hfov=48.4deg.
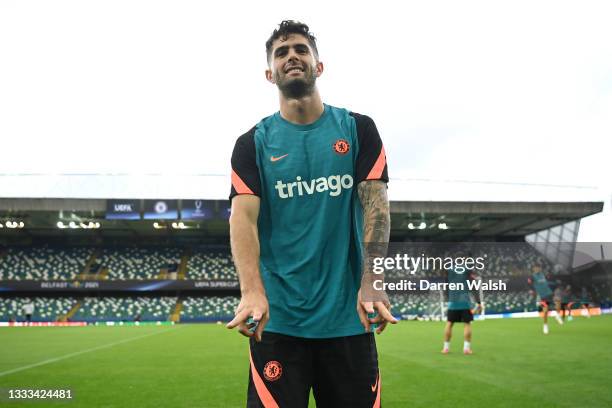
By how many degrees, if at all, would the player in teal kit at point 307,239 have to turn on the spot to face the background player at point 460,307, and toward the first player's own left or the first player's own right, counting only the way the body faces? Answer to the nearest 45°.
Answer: approximately 180°

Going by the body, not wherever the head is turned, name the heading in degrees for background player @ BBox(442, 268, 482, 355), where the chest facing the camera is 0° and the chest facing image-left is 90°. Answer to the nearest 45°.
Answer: approximately 180°

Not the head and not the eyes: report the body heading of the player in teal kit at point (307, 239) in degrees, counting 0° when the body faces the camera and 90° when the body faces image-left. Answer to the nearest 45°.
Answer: approximately 0°

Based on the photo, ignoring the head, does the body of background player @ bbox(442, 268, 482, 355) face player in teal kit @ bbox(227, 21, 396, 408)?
no
